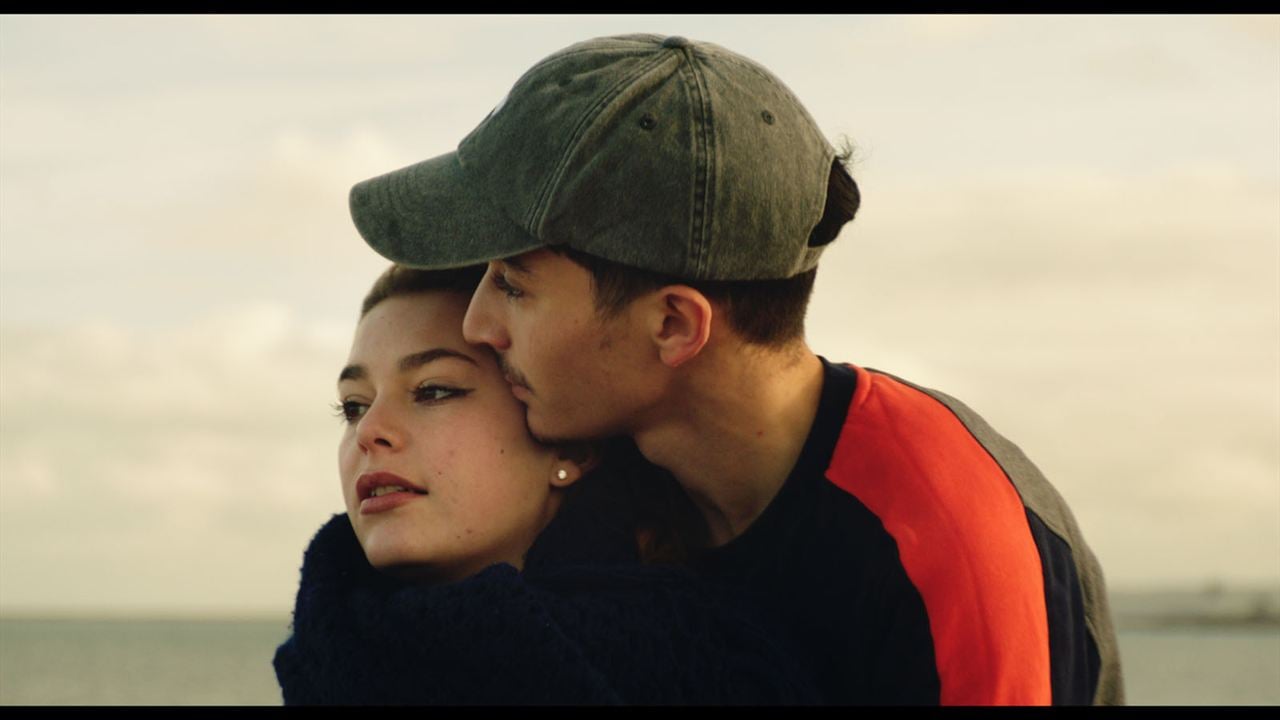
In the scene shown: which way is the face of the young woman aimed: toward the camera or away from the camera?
toward the camera

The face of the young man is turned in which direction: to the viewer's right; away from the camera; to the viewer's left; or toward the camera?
to the viewer's left

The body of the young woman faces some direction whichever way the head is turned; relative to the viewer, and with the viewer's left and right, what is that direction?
facing the viewer and to the left of the viewer

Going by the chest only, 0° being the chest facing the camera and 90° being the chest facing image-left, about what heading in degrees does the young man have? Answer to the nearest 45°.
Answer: approximately 90°
